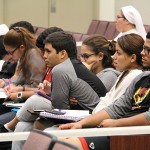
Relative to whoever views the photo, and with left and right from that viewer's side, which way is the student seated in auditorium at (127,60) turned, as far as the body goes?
facing to the left of the viewer

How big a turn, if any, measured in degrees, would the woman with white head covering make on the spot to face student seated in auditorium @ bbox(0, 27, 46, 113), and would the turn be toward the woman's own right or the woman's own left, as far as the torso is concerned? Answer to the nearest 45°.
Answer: approximately 45° to the woman's own left

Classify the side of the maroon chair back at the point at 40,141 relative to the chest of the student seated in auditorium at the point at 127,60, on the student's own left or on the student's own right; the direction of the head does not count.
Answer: on the student's own left

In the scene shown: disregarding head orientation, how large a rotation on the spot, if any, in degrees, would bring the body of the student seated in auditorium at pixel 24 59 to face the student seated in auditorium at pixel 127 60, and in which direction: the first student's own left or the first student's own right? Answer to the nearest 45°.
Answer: approximately 135° to the first student's own left

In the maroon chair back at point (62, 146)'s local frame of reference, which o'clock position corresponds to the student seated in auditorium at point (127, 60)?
The student seated in auditorium is roughly at 5 o'clock from the maroon chair back.

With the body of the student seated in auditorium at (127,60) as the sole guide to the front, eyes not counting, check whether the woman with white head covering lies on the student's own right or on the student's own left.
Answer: on the student's own right

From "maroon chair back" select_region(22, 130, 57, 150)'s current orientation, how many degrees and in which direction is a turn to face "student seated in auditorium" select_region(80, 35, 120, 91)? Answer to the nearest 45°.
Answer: approximately 135° to its right

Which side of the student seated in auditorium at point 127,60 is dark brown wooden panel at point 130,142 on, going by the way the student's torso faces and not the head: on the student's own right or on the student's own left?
on the student's own left

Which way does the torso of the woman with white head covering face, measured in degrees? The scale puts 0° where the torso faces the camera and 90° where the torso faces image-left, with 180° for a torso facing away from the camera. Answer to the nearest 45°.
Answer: approximately 90°

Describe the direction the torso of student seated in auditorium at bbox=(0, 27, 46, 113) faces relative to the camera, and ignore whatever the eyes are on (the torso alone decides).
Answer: to the viewer's left

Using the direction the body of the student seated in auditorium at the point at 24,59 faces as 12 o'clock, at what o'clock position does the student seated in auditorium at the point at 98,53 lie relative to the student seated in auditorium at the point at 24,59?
the student seated in auditorium at the point at 98,53 is roughly at 7 o'clock from the student seated in auditorium at the point at 24,59.

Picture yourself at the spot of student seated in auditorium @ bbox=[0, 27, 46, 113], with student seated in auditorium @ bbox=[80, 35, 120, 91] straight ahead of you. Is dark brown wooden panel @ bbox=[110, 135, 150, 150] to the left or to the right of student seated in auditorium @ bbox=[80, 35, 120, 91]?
right

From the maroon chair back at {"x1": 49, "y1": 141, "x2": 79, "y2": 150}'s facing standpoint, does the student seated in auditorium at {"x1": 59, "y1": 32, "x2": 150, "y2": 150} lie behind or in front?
behind

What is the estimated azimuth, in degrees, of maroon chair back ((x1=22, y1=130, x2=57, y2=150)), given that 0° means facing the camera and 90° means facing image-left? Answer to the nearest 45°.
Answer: approximately 45°

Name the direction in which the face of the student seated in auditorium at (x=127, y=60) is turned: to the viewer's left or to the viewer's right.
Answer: to the viewer's left
